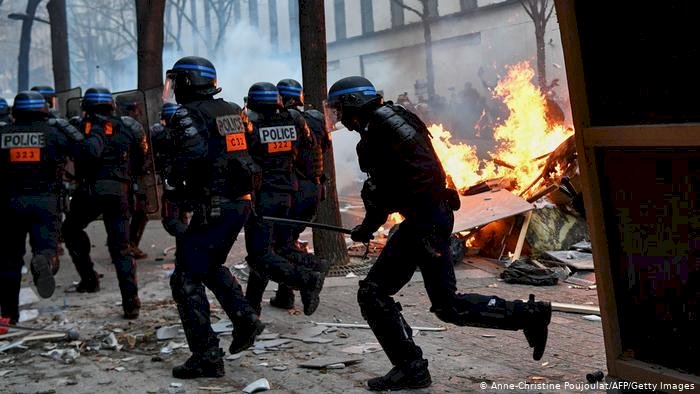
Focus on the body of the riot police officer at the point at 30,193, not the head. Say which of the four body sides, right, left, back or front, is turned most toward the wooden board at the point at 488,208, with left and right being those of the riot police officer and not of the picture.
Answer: right

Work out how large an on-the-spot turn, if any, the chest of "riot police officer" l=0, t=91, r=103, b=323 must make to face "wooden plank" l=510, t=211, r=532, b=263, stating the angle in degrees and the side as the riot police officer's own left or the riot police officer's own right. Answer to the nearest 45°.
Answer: approximately 90° to the riot police officer's own right

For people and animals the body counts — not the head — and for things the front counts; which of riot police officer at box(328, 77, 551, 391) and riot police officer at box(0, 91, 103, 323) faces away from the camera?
riot police officer at box(0, 91, 103, 323)

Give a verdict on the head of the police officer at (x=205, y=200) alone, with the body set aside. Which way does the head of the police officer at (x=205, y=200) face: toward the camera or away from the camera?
away from the camera

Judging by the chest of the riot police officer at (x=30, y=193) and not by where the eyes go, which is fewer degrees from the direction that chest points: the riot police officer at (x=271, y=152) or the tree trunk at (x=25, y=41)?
the tree trunk

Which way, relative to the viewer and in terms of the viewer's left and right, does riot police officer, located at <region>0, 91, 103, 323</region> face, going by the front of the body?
facing away from the viewer

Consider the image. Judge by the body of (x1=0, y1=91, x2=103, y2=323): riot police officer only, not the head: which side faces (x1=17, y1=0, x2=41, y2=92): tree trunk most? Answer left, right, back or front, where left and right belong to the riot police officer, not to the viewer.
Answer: front
